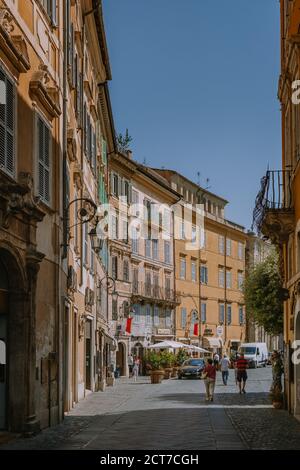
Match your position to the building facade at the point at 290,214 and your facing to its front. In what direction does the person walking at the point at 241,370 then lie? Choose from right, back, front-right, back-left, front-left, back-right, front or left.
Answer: right

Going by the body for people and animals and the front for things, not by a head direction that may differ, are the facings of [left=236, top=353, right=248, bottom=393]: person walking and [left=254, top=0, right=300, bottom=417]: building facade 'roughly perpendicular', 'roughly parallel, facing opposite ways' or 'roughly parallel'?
roughly perpendicular

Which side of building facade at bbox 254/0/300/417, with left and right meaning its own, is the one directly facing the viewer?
left
